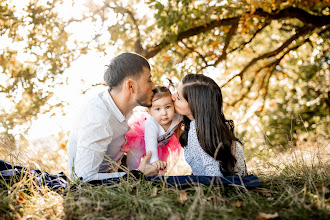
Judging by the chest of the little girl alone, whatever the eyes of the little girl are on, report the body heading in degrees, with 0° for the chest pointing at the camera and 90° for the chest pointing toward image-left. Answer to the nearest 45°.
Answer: approximately 315°

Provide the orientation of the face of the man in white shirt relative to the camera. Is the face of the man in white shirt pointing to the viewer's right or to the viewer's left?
to the viewer's right

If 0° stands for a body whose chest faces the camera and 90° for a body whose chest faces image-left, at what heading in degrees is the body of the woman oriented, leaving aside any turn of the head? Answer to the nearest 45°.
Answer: approximately 90°

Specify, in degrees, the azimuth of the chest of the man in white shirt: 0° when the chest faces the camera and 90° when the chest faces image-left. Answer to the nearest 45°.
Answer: approximately 270°

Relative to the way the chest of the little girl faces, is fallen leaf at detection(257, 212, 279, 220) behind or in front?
in front

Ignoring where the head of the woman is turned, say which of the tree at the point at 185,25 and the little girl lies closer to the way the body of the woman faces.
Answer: the little girl
